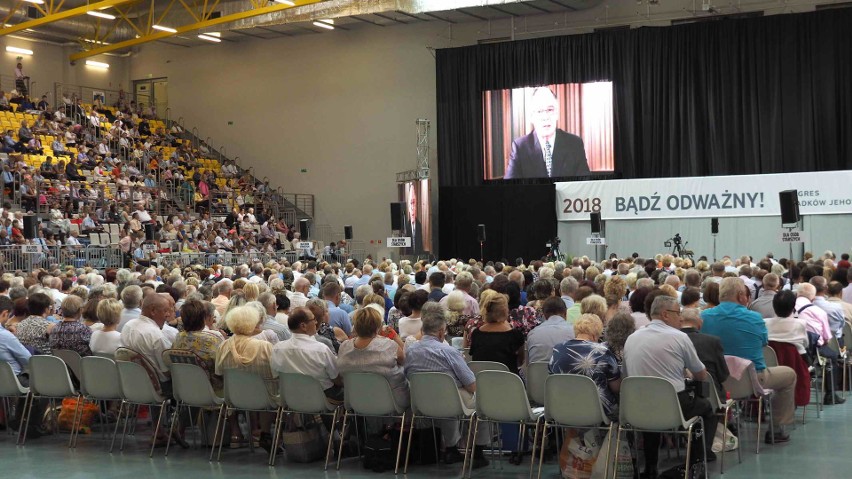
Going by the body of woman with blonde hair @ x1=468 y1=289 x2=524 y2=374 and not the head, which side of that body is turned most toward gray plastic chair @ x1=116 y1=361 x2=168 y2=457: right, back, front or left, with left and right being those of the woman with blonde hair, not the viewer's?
left

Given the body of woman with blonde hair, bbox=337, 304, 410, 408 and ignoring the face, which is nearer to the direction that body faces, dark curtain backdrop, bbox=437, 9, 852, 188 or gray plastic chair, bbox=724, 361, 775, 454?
the dark curtain backdrop

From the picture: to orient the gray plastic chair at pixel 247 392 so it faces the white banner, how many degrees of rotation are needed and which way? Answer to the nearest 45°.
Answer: approximately 45° to its right

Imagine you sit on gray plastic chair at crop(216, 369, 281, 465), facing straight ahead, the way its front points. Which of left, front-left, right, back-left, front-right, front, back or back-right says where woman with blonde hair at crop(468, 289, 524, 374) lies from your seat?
right

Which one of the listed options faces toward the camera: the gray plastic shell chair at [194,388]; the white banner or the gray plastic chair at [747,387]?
the white banner

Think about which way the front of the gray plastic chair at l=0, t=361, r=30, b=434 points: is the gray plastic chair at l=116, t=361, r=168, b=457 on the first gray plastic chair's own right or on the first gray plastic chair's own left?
on the first gray plastic chair's own right

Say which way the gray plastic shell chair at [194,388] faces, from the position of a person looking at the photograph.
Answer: facing away from the viewer and to the right of the viewer

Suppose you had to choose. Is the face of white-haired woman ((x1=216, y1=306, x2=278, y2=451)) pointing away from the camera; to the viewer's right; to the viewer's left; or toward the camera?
away from the camera

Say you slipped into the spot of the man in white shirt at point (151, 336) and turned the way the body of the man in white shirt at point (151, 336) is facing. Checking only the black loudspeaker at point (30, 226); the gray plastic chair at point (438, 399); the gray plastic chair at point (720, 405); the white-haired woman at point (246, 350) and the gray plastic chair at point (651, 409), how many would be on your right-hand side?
4

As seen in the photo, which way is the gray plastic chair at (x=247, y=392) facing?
away from the camera

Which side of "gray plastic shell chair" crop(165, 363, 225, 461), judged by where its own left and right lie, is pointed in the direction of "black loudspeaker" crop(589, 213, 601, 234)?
front

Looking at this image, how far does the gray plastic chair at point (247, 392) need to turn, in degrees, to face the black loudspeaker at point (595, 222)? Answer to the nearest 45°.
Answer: approximately 45° to its right

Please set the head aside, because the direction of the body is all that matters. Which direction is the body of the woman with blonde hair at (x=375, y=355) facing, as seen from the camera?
away from the camera

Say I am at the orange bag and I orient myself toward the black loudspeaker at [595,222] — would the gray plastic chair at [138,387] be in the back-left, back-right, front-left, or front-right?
back-right

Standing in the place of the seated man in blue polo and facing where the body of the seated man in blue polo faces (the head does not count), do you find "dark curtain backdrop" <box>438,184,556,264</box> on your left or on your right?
on your left

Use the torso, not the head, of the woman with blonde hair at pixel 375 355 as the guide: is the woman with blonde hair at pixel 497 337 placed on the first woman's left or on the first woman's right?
on the first woman's right

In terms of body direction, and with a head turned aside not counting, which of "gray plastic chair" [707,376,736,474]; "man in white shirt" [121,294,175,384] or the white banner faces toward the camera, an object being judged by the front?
the white banner

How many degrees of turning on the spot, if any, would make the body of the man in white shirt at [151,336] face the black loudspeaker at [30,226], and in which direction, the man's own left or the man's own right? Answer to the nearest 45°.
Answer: approximately 45° to the man's own left
